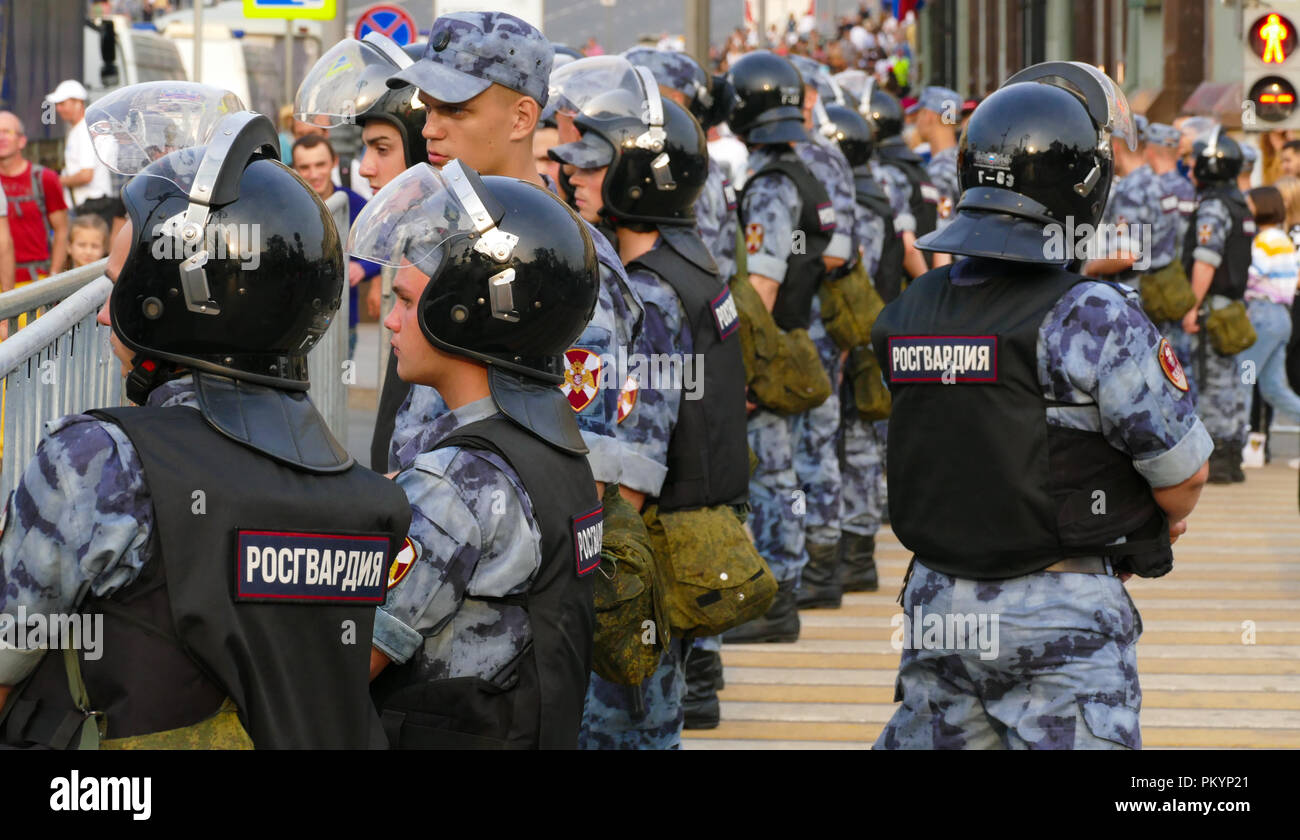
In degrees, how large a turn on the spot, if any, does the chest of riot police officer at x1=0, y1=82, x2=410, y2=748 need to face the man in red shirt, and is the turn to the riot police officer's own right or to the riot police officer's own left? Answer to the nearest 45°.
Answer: approximately 45° to the riot police officer's own right

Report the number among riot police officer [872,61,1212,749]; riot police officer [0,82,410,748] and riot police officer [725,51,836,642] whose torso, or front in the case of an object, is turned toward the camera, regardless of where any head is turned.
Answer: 0

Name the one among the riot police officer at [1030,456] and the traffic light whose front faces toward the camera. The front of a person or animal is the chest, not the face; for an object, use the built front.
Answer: the traffic light

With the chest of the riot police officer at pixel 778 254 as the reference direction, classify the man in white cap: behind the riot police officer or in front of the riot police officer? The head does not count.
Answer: in front

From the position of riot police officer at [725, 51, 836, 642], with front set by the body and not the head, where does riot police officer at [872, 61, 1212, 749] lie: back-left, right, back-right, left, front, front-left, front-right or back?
back-left

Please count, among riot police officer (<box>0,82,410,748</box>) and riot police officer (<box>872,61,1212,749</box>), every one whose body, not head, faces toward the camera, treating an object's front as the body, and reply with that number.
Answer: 0

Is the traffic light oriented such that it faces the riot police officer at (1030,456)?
yes

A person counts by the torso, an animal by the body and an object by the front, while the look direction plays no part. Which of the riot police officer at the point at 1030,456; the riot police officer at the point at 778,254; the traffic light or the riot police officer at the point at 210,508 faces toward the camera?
the traffic light

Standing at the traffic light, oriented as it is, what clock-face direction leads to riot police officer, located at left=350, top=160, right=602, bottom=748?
The riot police officer is roughly at 12 o'clock from the traffic light.

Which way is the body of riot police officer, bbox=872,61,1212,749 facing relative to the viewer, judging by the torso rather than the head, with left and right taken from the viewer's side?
facing away from the viewer and to the right of the viewer

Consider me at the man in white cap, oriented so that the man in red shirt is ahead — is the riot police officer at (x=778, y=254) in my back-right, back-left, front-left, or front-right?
front-left

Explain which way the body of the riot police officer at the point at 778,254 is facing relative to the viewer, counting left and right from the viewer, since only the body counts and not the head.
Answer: facing away from the viewer and to the left of the viewer

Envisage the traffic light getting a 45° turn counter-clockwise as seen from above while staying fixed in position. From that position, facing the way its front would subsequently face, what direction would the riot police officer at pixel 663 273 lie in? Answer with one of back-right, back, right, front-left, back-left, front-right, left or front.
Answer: front-right

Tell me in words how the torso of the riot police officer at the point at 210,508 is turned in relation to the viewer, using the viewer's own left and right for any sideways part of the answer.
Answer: facing away from the viewer and to the left of the viewer

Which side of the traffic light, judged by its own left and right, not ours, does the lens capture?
front

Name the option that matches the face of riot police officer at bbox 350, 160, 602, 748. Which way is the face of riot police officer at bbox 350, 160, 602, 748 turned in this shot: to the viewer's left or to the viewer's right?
to the viewer's left

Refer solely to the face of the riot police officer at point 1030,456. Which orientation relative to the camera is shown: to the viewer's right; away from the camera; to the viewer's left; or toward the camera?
away from the camera

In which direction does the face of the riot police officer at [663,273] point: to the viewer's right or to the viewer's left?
to the viewer's left

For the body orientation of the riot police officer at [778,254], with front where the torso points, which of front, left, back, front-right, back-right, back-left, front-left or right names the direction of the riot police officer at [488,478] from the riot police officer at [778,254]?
back-left
